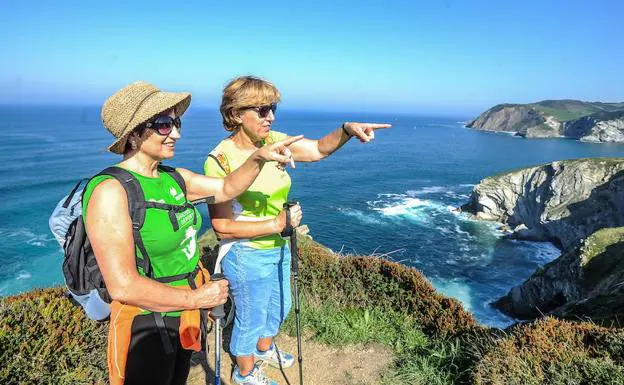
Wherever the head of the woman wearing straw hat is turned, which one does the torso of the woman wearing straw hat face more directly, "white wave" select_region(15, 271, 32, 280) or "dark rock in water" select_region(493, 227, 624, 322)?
the dark rock in water

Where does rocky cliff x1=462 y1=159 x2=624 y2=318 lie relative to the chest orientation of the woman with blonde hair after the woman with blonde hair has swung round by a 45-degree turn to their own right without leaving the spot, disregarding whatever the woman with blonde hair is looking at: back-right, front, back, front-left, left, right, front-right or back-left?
back-left

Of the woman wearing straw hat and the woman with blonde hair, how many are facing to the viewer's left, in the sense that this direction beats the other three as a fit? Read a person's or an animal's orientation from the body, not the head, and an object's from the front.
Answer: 0

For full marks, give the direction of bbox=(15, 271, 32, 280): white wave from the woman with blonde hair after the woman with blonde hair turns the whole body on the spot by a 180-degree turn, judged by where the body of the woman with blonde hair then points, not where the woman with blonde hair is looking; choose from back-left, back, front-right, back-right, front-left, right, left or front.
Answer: front

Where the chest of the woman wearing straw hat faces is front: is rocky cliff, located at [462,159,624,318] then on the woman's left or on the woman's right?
on the woman's left

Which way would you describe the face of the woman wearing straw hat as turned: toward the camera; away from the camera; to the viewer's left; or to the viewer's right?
to the viewer's right

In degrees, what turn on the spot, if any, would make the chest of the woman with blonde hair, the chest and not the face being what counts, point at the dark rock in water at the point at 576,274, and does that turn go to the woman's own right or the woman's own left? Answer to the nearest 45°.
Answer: approximately 90° to the woman's own left

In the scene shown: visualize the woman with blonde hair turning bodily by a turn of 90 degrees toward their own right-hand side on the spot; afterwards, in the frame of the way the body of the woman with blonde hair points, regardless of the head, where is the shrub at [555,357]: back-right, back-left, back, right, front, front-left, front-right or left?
back-left

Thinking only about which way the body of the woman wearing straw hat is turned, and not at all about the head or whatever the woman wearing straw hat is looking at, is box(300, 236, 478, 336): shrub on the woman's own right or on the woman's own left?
on the woman's own left

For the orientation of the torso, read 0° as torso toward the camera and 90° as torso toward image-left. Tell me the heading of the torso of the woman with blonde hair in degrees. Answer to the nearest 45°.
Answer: approximately 315°

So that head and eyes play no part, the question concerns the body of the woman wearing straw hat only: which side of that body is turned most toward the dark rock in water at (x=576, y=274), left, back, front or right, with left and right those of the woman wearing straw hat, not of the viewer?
left
